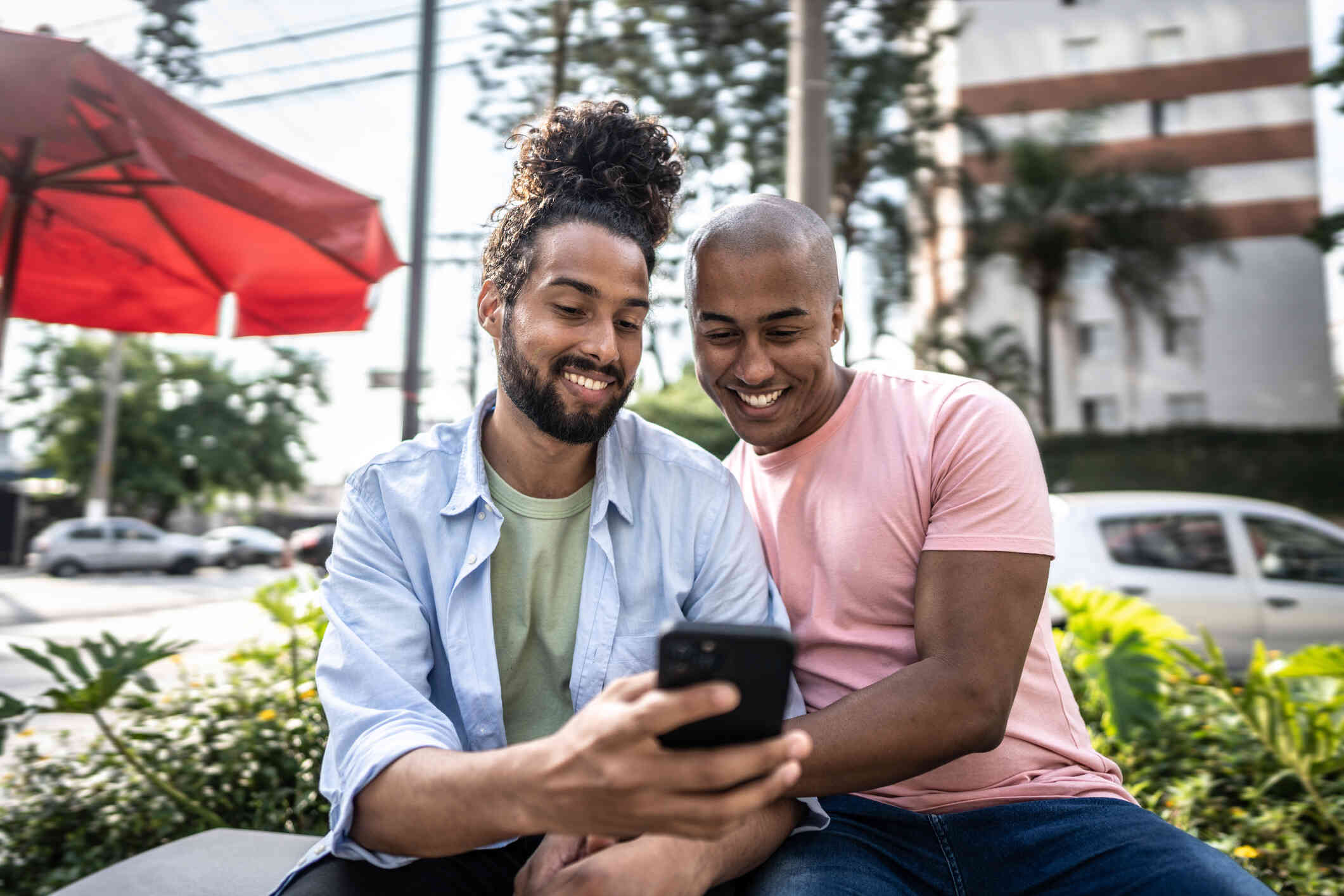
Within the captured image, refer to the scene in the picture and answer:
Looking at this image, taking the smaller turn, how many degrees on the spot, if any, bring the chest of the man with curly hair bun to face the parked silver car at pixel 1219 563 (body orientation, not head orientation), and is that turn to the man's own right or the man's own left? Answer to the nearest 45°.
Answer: approximately 135° to the man's own left

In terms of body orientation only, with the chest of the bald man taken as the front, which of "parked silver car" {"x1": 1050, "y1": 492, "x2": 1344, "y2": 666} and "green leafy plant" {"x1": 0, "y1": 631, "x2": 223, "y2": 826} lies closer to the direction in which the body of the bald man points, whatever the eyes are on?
the green leafy plant

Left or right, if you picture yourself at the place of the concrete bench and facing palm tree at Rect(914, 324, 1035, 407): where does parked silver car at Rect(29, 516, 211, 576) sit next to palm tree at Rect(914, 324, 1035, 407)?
left

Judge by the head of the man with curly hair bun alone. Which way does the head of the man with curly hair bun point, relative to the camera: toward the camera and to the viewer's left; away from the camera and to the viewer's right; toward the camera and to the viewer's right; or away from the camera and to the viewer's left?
toward the camera and to the viewer's right

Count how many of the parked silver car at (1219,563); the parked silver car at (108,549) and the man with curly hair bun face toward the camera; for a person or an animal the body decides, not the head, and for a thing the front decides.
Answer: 1

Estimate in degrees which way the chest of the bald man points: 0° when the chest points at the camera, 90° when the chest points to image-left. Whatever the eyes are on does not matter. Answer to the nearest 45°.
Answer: approximately 45°

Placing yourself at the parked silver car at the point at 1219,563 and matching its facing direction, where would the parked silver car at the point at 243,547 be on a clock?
the parked silver car at the point at 243,547 is roughly at 7 o'clock from the parked silver car at the point at 1219,563.
